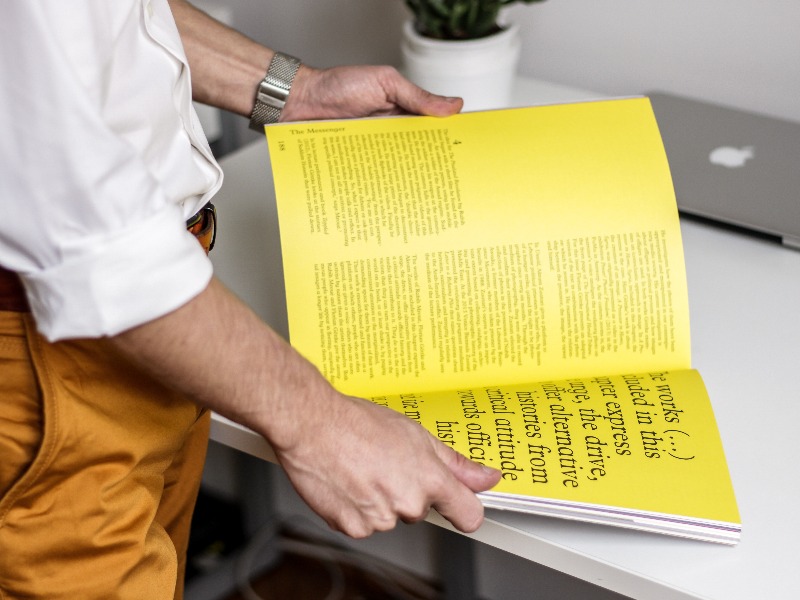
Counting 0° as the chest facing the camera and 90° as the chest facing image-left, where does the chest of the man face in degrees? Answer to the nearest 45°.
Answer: approximately 270°

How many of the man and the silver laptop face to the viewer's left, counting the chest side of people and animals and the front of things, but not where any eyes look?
0

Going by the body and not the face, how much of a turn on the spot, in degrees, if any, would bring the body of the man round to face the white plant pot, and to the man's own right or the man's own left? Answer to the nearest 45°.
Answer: approximately 45° to the man's own left

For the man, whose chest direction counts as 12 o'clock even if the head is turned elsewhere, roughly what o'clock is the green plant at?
The green plant is roughly at 10 o'clock from the man.

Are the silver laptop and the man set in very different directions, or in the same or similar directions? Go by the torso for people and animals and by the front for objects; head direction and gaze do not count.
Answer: same or similar directions

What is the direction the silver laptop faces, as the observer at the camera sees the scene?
facing away from the viewer and to the right of the viewer
